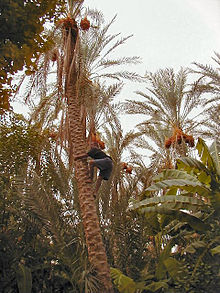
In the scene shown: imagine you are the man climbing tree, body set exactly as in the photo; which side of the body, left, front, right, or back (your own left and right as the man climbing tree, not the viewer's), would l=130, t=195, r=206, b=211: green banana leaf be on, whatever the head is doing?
back

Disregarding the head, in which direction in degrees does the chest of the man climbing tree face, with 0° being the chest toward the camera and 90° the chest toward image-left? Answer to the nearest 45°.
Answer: approximately 90°

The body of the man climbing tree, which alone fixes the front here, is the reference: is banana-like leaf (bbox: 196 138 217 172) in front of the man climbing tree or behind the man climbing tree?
behind

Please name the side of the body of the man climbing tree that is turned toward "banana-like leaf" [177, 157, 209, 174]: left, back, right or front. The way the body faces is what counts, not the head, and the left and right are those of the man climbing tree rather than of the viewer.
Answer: back

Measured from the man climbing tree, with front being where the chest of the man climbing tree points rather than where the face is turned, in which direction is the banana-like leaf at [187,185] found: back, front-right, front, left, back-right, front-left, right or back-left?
back

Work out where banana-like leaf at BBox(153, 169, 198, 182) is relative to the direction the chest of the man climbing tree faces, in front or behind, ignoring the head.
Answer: behind

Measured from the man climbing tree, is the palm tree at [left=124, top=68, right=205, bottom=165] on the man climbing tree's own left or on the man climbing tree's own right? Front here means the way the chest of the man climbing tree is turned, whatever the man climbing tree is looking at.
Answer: on the man climbing tree's own right

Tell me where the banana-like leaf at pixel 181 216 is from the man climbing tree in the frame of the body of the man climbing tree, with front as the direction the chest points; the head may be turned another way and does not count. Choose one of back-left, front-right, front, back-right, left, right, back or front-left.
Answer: back

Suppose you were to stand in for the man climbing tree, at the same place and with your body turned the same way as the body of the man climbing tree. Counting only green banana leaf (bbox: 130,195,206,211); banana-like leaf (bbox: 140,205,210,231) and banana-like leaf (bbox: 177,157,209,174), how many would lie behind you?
3
